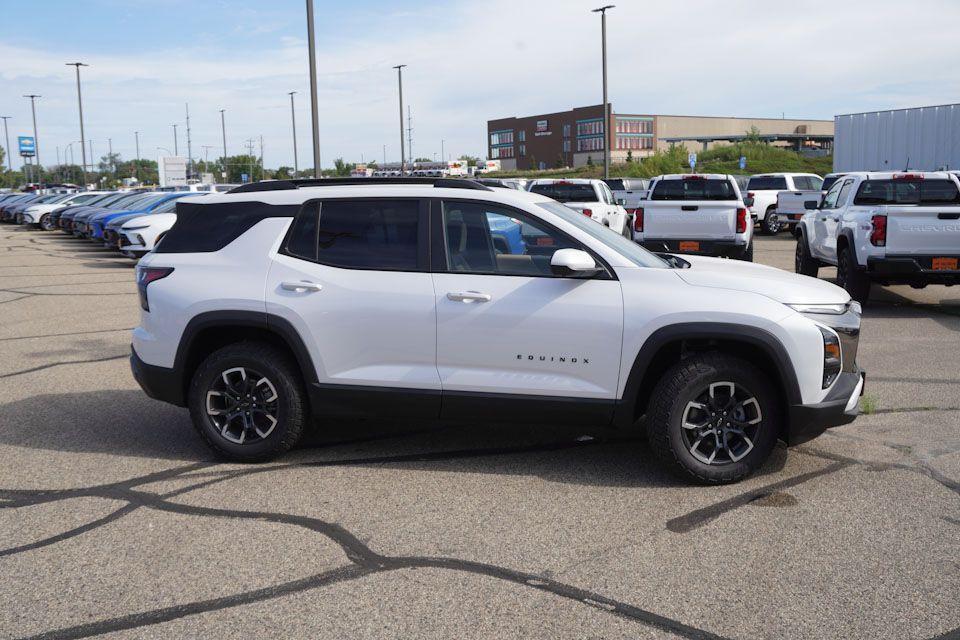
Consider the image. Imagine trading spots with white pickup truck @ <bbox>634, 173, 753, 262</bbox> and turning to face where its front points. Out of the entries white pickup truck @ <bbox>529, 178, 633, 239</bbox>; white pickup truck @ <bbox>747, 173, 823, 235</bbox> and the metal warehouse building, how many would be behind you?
0

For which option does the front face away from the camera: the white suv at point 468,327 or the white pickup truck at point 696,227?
the white pickup truck

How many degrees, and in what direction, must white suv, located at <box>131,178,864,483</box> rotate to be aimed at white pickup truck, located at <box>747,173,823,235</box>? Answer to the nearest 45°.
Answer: approximately 90° to its left

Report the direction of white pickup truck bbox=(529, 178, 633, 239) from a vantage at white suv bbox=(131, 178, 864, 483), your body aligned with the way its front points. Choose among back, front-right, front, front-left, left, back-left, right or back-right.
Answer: left

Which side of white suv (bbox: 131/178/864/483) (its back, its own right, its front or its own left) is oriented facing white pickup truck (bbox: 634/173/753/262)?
left

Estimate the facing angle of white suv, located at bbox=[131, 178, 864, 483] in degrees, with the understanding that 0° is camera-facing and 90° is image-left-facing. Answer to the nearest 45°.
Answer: approximately 270°

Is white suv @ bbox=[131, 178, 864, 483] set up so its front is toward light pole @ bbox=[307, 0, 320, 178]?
no

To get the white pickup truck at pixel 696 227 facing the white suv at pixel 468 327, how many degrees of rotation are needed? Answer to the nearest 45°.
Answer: approximately 180°

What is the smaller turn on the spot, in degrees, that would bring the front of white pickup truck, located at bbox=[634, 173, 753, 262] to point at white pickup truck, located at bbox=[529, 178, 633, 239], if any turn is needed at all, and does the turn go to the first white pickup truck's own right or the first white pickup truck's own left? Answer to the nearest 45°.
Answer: approximately 45° to the first white pickup truck's own left

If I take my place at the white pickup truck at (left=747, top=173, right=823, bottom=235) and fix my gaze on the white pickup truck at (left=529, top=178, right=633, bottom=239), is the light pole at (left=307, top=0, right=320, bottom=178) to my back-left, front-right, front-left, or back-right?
front-right

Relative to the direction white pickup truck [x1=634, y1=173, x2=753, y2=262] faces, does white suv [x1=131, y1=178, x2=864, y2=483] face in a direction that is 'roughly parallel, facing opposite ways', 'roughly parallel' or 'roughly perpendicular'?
roughly perpendicular

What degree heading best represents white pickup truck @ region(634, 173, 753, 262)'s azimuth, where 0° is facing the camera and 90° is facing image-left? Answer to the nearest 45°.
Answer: approximately 180°

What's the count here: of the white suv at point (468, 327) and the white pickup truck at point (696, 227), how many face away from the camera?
1

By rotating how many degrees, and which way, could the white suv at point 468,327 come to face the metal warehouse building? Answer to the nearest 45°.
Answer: approximately 45° to its left
